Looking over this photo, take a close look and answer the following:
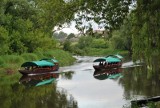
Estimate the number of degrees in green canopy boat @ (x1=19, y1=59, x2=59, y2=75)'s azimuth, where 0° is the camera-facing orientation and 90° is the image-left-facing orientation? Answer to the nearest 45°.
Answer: approximately 45°
